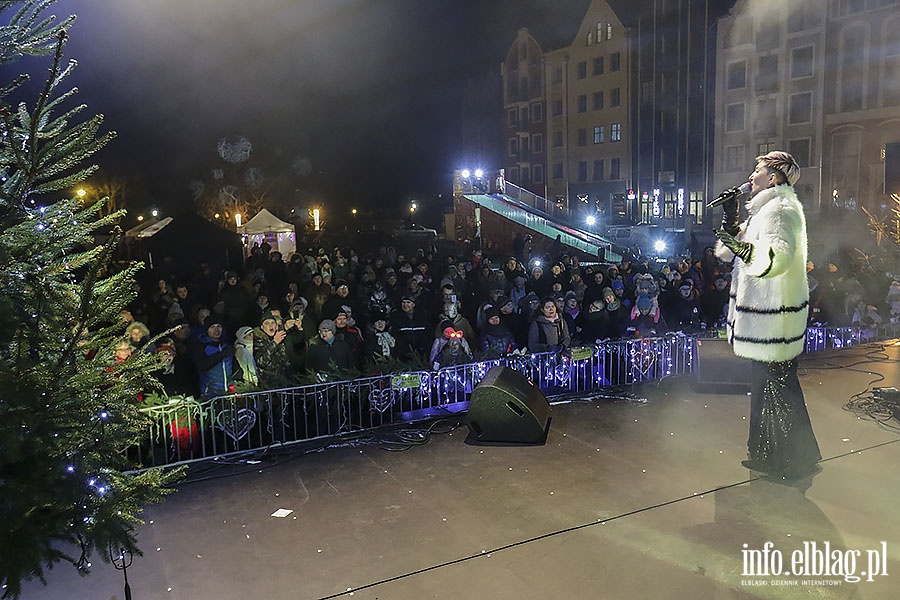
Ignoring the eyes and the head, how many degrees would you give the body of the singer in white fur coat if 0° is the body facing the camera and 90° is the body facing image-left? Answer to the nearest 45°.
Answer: approximately 90°

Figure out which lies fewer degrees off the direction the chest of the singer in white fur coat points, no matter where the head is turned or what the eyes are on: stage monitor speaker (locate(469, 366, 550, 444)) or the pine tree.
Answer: the stage monitor speaker

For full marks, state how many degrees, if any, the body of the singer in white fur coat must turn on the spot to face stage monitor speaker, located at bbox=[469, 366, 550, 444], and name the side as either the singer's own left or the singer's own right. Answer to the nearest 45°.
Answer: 0° — they already face it

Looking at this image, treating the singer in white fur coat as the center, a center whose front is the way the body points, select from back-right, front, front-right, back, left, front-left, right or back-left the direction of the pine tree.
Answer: front-left
